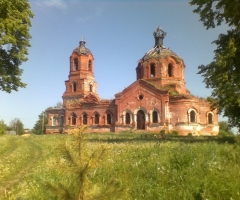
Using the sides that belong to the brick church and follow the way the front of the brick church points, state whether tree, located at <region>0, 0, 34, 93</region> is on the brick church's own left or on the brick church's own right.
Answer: on the brick church's own right
